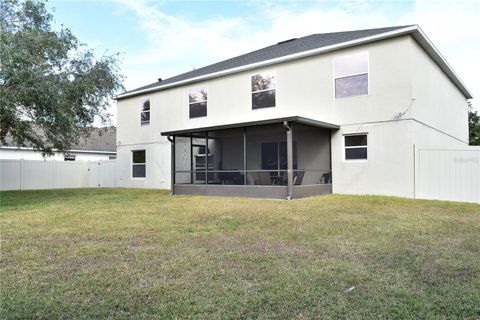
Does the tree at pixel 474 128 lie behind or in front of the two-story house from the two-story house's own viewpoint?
in front

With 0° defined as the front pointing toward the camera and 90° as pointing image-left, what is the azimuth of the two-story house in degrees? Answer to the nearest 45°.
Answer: approximately 225°

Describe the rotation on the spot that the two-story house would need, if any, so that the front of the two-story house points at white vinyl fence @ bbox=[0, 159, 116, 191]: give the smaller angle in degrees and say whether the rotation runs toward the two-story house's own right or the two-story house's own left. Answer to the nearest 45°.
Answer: approximately 135° to the two-story house's own left

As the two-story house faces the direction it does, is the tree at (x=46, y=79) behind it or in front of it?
behind

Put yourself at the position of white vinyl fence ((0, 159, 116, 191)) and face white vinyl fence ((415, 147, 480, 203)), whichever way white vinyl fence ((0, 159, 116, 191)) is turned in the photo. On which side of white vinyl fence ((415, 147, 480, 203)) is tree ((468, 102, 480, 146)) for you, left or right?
left
